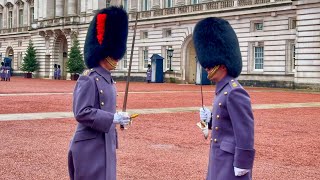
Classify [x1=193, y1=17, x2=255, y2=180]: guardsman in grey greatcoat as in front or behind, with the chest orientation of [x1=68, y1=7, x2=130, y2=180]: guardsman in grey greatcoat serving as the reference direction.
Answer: in front

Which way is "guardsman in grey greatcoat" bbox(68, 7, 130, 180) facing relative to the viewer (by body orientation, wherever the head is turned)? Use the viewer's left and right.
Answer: facing to the right of the viewer
